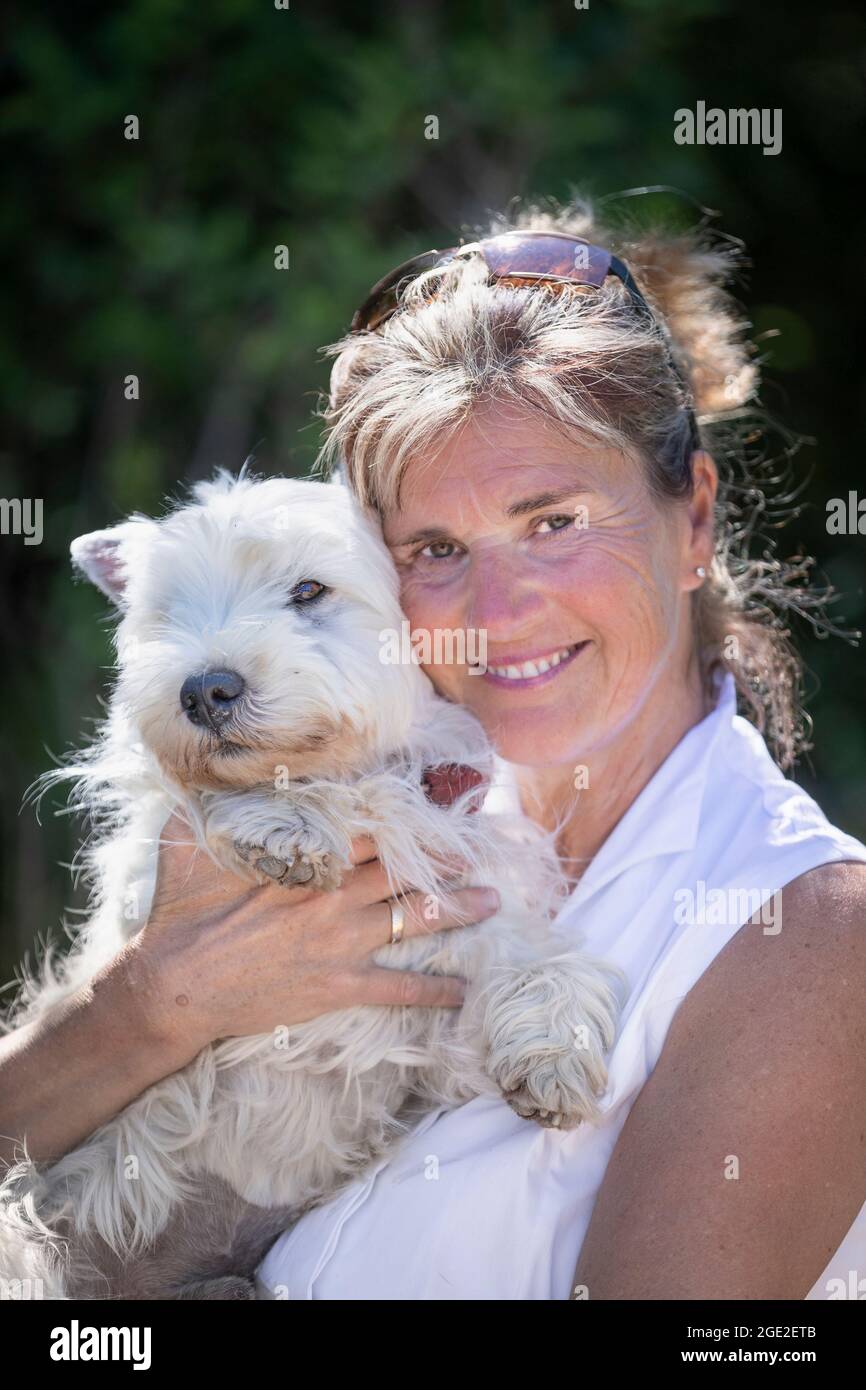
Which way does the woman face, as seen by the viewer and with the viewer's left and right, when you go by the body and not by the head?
facing the viewer and to the left of the viewer
